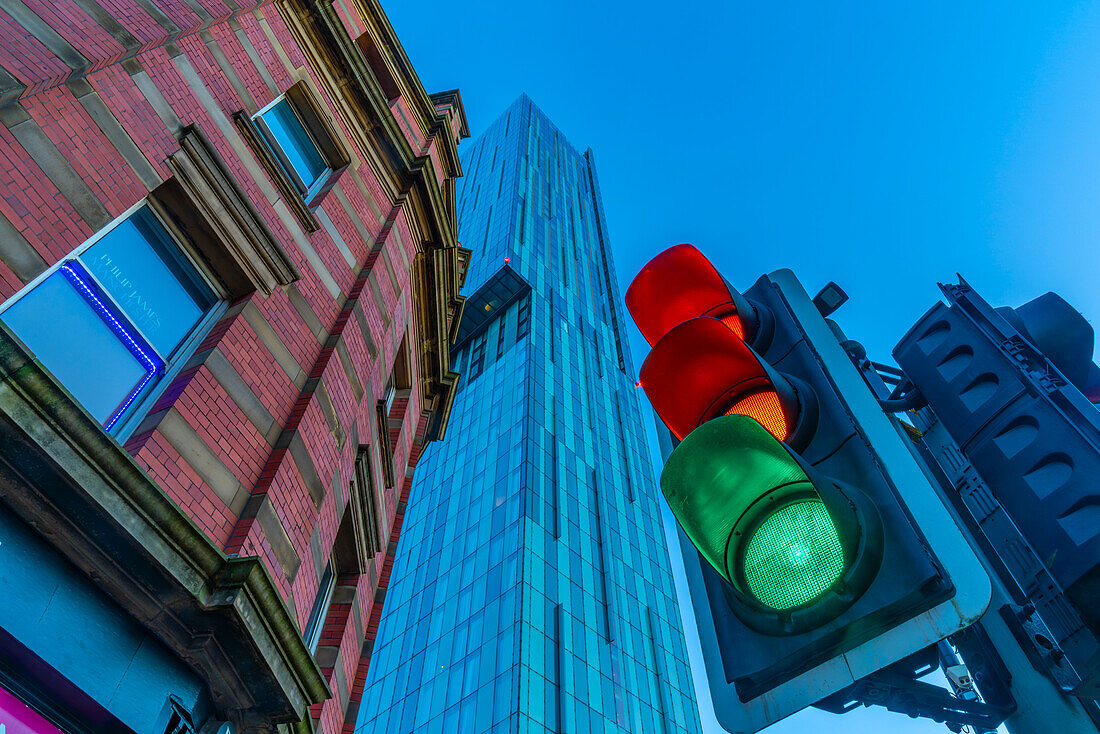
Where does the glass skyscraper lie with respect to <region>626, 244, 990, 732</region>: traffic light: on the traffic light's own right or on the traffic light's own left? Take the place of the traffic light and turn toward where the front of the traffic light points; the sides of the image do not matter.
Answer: on the traffic light's own right

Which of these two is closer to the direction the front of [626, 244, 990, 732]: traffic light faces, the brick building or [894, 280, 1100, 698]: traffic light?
the brick building

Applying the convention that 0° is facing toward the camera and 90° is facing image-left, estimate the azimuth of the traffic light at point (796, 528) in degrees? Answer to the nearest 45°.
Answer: approximately 45°

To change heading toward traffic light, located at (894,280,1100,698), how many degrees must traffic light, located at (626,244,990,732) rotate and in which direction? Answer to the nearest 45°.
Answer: approximately 135° to its left

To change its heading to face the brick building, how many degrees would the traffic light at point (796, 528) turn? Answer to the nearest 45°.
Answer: approximately 45° to its right

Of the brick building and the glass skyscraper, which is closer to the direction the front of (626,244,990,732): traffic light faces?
the brick building
